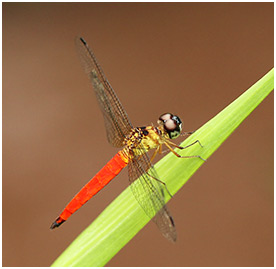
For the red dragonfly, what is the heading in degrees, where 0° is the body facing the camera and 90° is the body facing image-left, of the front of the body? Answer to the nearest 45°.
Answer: approximately 270°
